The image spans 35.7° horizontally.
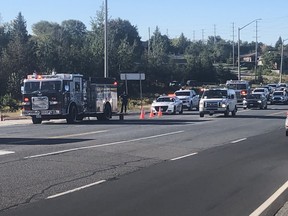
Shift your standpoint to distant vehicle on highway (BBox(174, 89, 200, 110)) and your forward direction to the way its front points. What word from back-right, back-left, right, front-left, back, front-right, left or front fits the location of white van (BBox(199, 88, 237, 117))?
front-left

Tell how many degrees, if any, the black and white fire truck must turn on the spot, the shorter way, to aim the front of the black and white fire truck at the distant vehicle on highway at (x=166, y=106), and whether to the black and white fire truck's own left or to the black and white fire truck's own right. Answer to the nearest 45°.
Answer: approximately 180°

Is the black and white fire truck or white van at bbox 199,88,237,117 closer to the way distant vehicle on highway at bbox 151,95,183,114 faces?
the black and white fire truck
